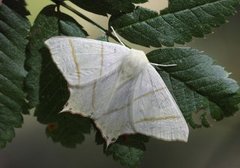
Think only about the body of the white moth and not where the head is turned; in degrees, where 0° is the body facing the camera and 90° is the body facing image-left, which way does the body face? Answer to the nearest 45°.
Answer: approximately 225°
